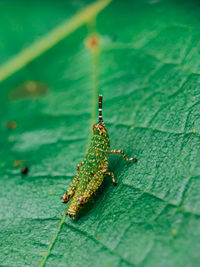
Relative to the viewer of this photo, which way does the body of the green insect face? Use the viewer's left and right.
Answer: facing away from the viewer and to the right of the viewer
